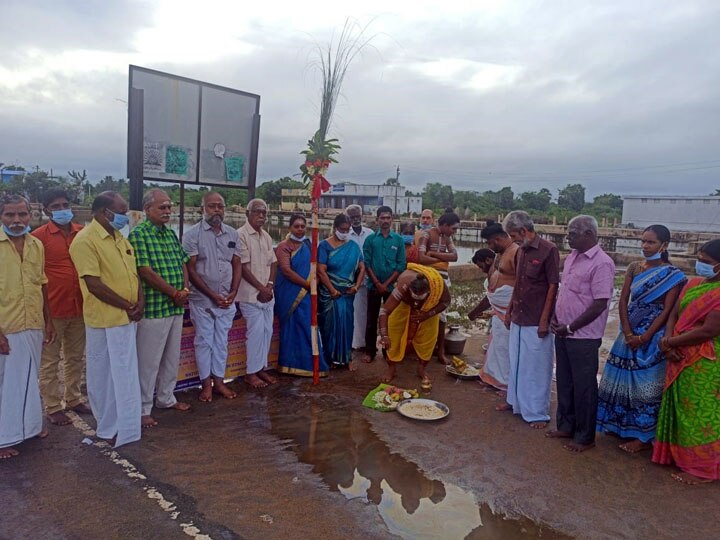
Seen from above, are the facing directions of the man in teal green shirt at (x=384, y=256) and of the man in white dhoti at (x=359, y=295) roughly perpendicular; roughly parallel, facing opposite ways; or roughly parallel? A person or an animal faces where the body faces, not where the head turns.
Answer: roughly parallel

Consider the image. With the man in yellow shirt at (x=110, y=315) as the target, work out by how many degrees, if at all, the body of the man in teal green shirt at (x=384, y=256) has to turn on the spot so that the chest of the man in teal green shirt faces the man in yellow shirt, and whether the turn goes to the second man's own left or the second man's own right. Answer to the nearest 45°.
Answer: approximately 45° to the second man's own right

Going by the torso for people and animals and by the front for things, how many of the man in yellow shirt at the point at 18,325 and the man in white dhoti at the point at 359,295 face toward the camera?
2

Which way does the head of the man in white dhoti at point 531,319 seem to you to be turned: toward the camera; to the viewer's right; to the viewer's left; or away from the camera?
to the viewer's left

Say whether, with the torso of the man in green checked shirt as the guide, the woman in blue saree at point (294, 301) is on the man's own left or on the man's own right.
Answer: on the man's own left

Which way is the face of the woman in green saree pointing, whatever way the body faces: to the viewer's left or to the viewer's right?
to the viewer's left

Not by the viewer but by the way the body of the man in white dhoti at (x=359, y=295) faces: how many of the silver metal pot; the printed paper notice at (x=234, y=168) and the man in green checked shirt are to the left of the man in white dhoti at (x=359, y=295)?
1

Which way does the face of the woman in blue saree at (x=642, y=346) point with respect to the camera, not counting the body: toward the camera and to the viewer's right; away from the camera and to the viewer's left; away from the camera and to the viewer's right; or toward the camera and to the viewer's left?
toward the camera and to the viewer's left

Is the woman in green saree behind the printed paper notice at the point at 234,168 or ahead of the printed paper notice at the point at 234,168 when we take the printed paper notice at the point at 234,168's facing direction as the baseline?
ahead

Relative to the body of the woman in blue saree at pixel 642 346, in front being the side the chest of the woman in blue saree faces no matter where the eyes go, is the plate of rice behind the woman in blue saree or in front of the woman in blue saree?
in front

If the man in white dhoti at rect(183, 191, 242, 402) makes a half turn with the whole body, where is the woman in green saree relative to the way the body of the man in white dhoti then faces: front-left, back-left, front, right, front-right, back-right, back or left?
back

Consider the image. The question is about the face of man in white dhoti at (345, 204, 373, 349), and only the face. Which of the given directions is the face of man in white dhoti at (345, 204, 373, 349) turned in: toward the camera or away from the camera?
toward the camera

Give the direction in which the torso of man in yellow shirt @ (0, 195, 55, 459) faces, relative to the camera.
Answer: toward the camera

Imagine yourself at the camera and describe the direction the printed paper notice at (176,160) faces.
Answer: facing the viewer
